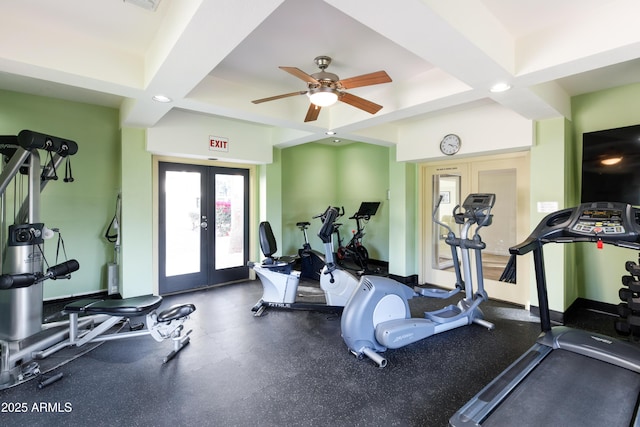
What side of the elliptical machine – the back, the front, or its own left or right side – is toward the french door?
left

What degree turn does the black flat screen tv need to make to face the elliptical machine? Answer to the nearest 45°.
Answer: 0° — it already faces it

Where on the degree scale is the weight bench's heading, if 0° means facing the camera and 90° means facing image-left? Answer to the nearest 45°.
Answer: approximately 270°

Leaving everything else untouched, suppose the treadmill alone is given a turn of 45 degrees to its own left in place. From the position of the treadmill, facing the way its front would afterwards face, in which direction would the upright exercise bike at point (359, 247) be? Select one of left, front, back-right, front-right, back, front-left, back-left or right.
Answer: front-left

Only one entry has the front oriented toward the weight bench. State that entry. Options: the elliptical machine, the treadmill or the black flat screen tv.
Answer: the black flat screen tv

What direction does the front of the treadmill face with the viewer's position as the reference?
facing away from the viewer and to the right of the viewer

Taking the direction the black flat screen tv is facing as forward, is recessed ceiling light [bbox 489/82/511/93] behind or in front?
in front

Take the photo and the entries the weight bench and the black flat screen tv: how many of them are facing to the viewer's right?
1

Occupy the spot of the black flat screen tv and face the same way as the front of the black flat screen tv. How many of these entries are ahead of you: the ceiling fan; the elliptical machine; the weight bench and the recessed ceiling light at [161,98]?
4
